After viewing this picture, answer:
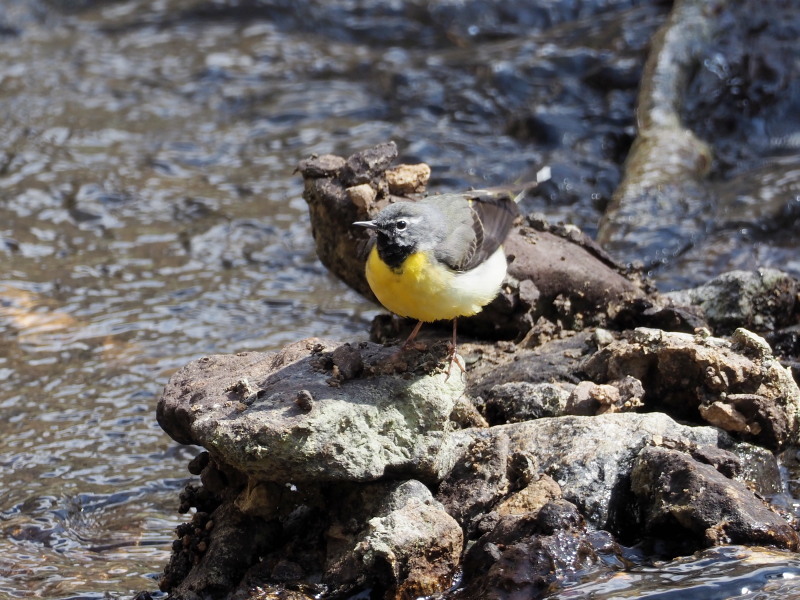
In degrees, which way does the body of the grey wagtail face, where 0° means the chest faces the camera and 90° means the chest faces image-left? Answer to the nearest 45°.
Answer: approximately 45°

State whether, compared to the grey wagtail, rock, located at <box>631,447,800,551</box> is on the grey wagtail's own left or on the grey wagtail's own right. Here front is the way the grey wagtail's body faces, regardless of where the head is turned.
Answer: on the grey wagtail's own left

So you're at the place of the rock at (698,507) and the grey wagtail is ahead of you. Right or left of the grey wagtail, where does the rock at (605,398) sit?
right

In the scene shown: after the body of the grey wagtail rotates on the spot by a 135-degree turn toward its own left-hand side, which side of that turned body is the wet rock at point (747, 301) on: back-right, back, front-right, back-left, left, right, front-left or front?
front-left

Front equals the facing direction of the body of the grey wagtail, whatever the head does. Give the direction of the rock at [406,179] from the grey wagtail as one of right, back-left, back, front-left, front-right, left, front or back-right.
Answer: back-right

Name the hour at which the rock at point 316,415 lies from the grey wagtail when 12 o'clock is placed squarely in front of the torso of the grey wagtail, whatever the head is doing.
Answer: The rock is roughly at 12 o'clock from the grey wagtail.

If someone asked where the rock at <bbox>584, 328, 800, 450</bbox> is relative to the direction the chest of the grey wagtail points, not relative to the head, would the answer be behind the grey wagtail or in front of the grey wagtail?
behind
